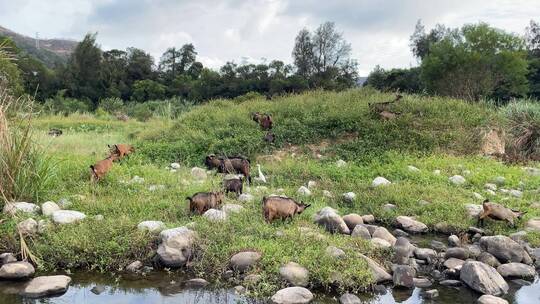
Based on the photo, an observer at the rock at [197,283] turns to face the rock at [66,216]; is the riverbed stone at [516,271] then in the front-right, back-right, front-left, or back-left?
back-right

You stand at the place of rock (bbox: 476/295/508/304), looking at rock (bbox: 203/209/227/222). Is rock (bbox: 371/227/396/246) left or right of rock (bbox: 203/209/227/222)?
right

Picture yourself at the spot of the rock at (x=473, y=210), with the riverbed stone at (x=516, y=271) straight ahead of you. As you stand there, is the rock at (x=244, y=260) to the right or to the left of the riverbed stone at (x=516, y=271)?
right

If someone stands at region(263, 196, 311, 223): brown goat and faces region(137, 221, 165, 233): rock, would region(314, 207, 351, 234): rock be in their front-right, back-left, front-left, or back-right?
back-left
